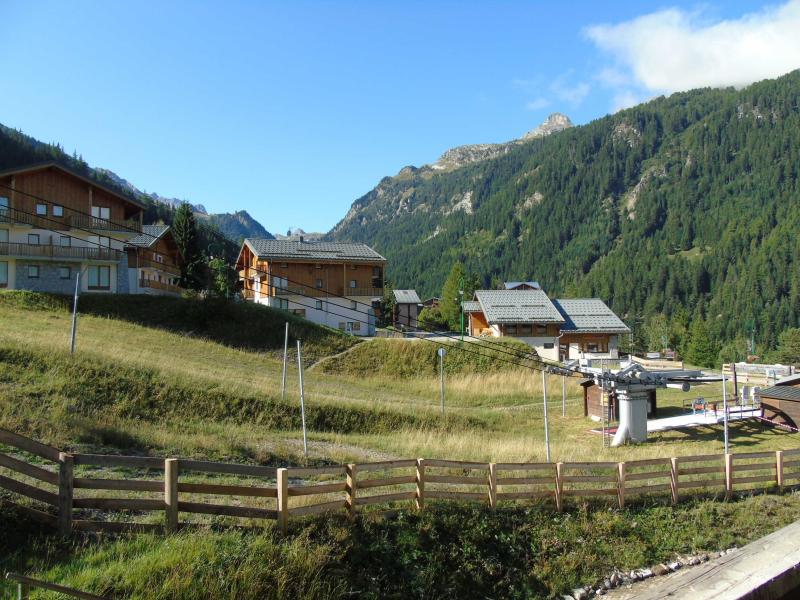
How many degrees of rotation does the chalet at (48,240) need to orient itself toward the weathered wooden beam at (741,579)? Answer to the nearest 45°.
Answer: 0° — it already faces it

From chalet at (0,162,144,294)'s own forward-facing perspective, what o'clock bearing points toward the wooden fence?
The wooden fence is roughly at 12 o'clock from the chalet.

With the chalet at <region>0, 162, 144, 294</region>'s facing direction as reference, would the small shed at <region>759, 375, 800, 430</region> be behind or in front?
in front

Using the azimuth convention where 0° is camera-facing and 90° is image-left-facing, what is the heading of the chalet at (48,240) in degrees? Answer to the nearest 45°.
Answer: approximately 0°
